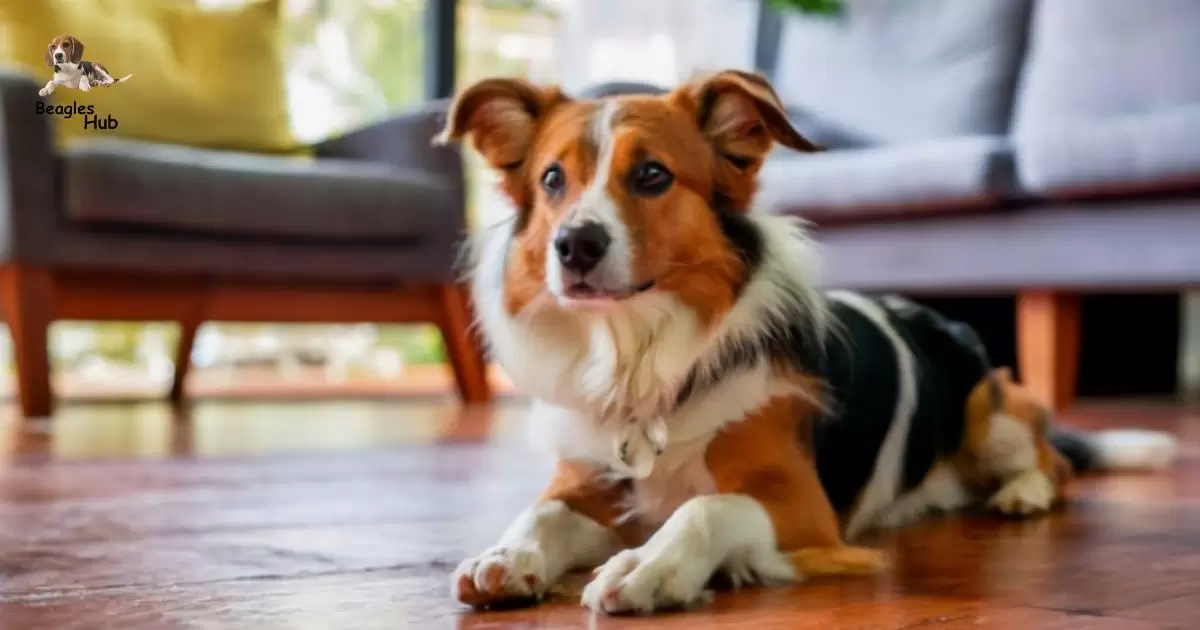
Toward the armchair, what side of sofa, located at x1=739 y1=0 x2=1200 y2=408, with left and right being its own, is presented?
right

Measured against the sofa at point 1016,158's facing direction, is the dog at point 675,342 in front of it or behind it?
in front

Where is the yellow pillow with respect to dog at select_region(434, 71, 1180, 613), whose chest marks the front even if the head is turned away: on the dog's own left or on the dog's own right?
on the dog's own right

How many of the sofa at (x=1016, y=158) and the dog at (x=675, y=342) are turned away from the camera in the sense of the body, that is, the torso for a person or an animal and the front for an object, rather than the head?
0

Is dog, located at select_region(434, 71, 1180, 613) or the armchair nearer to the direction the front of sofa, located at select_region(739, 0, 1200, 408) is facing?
the dog

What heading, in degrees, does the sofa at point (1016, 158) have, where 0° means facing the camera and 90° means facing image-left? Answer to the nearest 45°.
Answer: approximately 0°

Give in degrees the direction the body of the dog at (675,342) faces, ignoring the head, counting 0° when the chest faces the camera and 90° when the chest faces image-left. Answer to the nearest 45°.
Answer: approximately 45°

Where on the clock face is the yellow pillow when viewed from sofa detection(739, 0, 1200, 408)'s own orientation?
The yellow pillow is roughly at 2 o'clock from the sofa.
